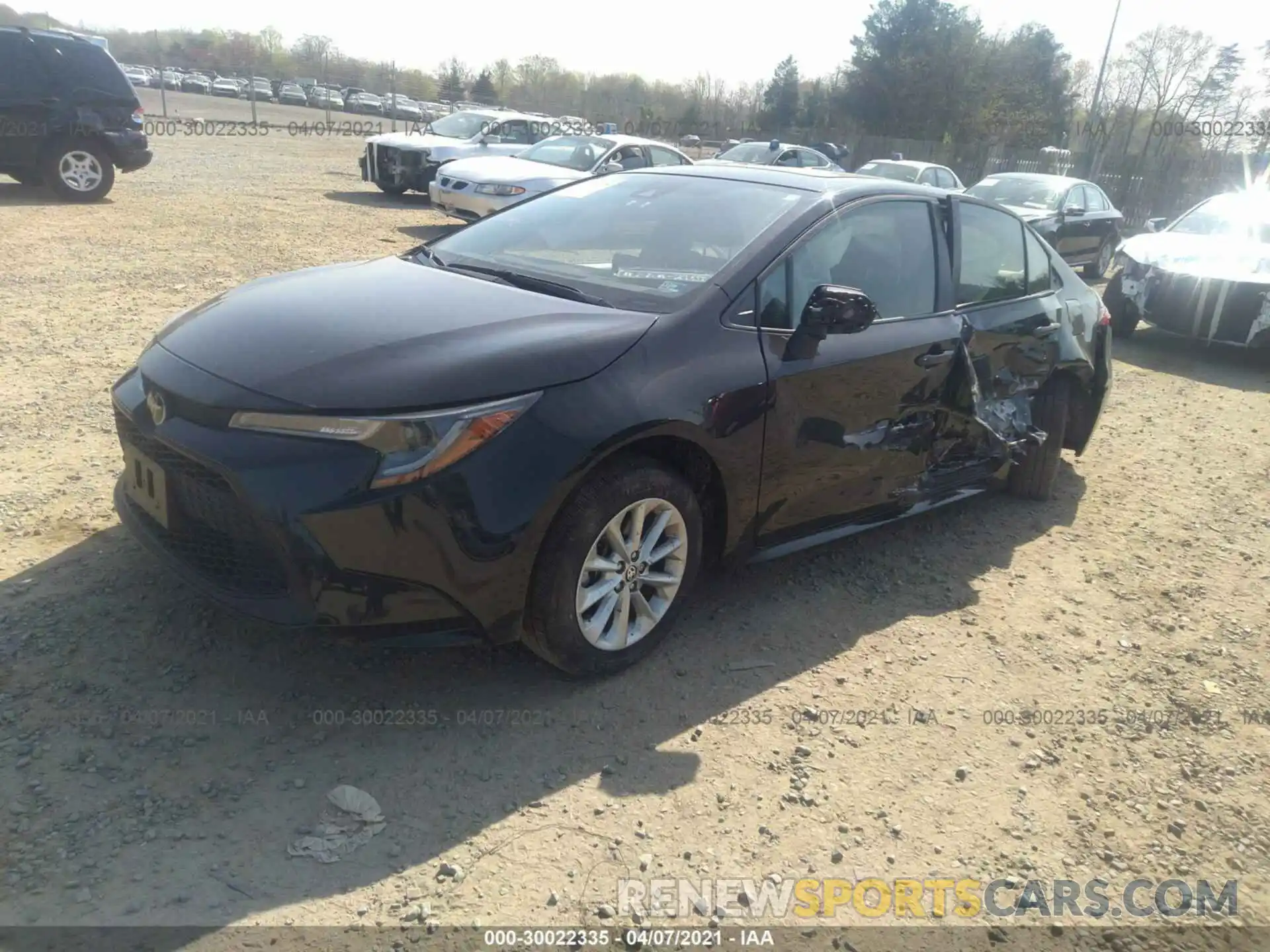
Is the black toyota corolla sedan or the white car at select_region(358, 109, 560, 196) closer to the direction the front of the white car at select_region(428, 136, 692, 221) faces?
the black toyota corolla sedan

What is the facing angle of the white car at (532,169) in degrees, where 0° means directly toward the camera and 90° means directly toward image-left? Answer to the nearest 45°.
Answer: approximately 45°

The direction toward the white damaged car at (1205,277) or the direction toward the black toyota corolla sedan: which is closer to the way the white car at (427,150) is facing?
the black toyota corolla sedan

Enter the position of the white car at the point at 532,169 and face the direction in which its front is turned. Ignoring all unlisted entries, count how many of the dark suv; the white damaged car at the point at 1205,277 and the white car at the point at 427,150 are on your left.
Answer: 1

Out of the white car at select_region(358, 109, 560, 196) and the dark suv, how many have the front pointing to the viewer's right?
0

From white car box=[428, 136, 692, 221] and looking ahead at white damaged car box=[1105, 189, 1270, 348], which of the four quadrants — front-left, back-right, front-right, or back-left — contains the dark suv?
back-right

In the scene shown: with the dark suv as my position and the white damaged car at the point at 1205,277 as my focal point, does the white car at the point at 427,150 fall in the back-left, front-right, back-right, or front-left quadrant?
front-left

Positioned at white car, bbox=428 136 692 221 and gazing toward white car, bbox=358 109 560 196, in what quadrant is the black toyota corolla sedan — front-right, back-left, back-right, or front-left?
back-left

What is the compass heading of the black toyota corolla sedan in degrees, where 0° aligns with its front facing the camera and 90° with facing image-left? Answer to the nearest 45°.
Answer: approximately 45°

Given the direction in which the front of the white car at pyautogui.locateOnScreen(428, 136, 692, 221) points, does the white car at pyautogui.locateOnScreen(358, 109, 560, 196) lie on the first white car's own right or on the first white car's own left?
on the first white car's own right

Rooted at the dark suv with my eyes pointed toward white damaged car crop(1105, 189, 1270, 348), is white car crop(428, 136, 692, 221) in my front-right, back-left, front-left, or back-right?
front-left

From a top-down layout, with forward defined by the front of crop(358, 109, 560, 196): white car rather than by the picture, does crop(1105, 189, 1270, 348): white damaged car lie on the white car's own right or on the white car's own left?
on the white car's own left

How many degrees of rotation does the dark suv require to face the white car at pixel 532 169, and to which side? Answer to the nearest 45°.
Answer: approximately 180°
